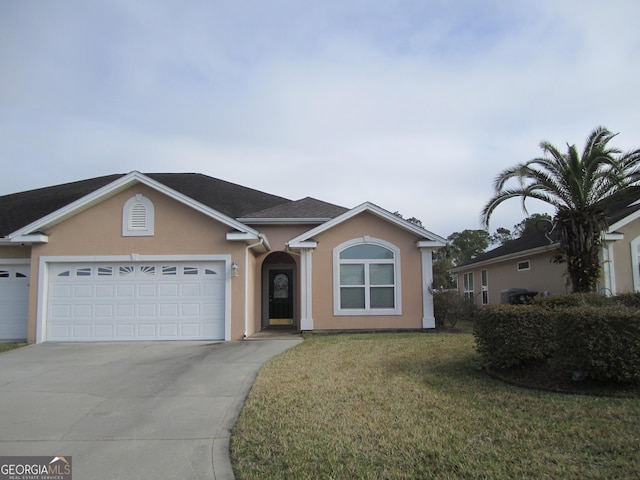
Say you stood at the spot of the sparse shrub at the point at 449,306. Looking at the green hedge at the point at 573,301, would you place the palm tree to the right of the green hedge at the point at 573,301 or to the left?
left

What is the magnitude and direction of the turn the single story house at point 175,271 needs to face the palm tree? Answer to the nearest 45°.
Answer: approximately 90° to its left

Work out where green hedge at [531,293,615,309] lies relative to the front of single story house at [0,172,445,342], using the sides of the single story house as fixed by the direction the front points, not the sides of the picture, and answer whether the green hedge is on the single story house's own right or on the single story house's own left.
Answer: on the single story house's own left

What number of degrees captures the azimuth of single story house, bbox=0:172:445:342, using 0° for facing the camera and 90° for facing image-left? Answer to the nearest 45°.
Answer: approximately 0°

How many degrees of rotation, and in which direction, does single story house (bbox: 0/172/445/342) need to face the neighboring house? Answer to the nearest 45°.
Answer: approximately 90° to its left

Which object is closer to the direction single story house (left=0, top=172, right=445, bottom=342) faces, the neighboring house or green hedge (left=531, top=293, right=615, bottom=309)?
the green hedge

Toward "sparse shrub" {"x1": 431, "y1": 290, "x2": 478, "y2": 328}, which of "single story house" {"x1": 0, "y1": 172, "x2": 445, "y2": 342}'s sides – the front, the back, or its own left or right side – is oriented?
left
